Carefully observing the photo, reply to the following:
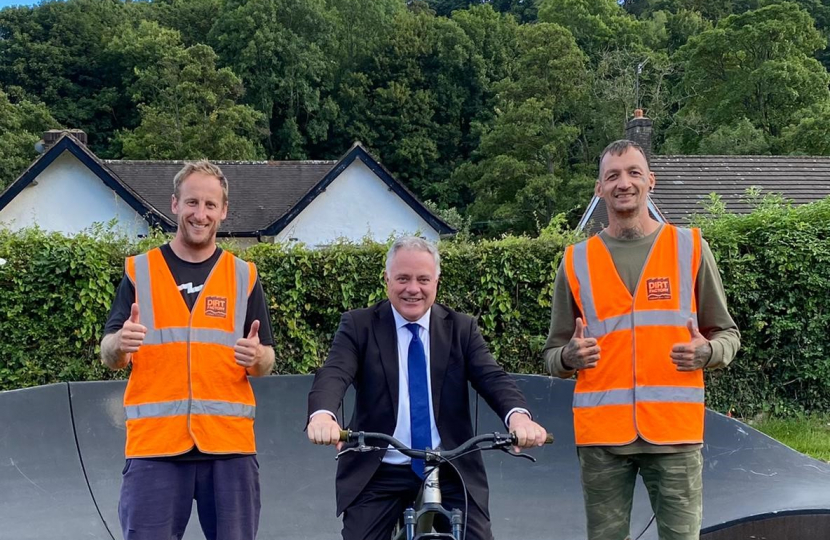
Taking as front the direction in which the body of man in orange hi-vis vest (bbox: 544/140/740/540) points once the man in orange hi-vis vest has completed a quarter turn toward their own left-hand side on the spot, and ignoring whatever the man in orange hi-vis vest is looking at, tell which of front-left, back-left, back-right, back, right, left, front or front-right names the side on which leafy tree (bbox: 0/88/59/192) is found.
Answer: back-left

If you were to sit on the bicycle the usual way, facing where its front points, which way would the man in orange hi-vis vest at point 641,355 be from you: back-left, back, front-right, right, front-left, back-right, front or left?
back-left

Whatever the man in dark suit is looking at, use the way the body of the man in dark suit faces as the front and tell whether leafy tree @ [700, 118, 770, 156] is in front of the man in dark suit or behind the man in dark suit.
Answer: behind

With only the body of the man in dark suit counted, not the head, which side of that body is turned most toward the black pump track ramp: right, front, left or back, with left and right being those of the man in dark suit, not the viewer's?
back

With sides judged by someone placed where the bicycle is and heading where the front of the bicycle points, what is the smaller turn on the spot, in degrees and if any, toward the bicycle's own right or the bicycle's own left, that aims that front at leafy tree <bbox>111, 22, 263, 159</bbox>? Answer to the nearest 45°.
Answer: approximately 180°

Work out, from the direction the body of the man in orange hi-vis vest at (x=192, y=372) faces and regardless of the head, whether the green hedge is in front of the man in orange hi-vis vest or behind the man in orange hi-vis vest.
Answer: behind

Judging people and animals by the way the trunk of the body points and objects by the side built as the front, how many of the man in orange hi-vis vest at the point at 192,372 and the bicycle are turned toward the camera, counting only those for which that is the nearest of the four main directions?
2

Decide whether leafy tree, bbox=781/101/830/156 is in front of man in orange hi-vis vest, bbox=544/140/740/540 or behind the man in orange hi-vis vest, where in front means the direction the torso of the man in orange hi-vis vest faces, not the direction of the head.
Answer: behind

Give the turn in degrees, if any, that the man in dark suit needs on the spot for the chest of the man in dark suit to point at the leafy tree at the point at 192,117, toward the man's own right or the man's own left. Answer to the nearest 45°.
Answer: approximately 180°

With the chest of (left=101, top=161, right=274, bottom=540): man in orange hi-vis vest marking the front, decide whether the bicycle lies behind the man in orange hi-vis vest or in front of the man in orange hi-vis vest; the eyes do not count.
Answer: in front
